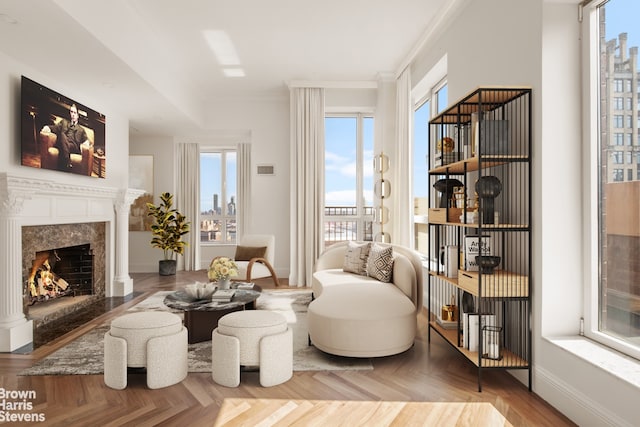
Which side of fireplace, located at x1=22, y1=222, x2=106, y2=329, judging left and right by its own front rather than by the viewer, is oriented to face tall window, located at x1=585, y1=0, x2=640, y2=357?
front

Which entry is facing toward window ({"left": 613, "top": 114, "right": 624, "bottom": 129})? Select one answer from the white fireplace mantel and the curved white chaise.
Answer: the white fireplace mantel

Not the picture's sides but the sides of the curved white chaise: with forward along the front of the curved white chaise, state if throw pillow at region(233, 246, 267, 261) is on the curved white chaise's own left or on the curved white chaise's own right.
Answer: on the curved white chaise's own right

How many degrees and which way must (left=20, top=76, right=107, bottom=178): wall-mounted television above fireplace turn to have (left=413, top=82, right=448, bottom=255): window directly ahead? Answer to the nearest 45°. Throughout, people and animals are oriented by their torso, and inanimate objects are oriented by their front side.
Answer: approximately 45° to its left

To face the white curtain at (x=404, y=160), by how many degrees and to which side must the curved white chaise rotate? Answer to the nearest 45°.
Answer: approximately 135° to its right

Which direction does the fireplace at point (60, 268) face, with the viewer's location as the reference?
facing the viewer and to the right of the viewer

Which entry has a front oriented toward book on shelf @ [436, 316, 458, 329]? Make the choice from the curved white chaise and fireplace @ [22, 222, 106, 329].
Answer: the fireplace

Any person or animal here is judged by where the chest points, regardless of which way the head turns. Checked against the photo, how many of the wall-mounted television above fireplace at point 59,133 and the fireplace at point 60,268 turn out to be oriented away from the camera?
0

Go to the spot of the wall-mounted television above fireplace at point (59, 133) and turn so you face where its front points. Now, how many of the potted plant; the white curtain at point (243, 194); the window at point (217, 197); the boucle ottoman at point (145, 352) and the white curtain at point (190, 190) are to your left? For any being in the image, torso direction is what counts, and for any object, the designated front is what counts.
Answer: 4

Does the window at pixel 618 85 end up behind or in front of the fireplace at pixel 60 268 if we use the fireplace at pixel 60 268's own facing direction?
in front

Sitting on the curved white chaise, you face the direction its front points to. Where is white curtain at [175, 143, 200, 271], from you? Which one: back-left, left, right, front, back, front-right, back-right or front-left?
right
